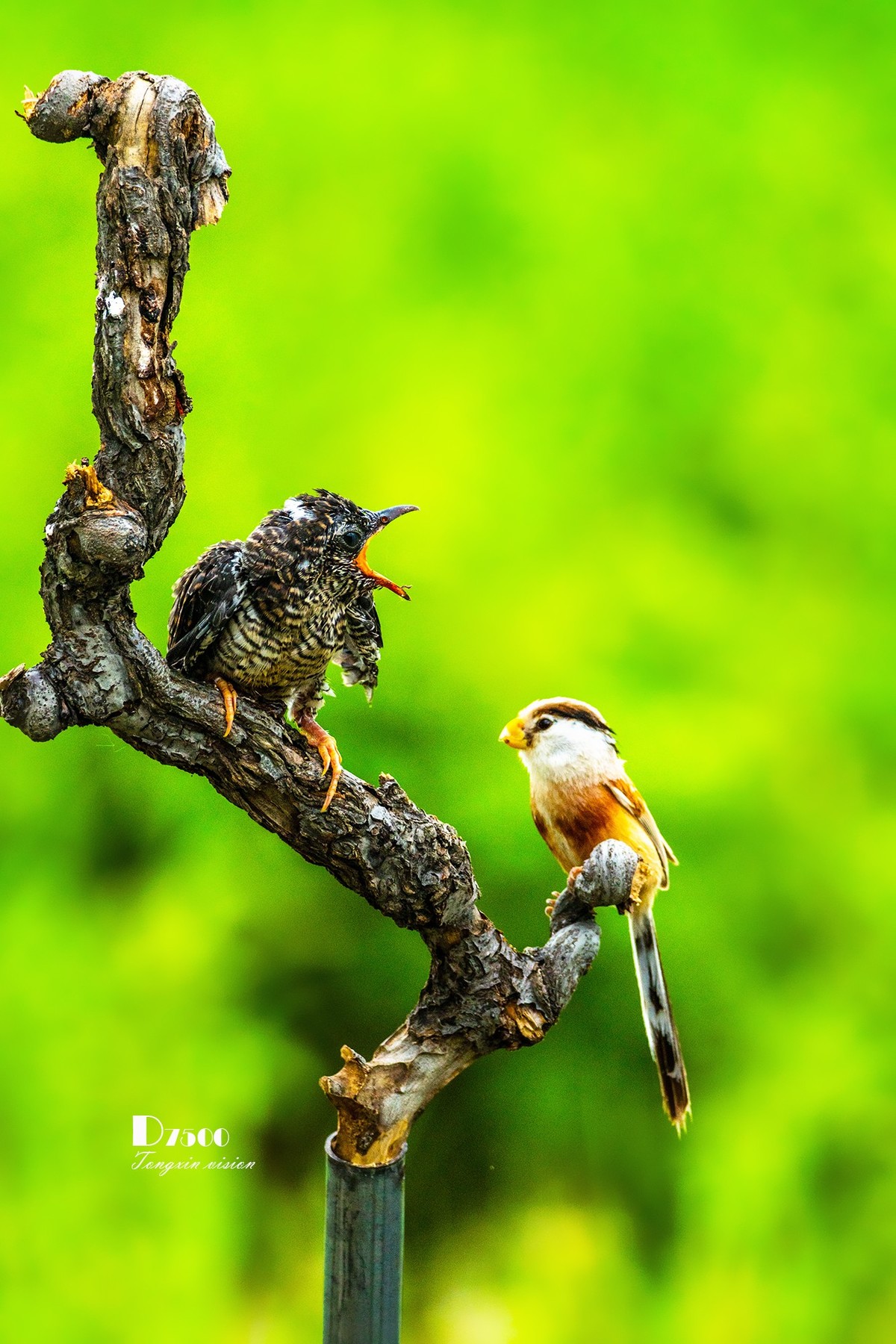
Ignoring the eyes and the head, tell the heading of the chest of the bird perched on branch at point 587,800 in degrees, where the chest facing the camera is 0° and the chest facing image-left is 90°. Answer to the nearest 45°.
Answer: approximately 45°

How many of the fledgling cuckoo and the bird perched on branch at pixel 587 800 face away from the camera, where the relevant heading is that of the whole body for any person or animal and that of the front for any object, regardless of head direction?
0
